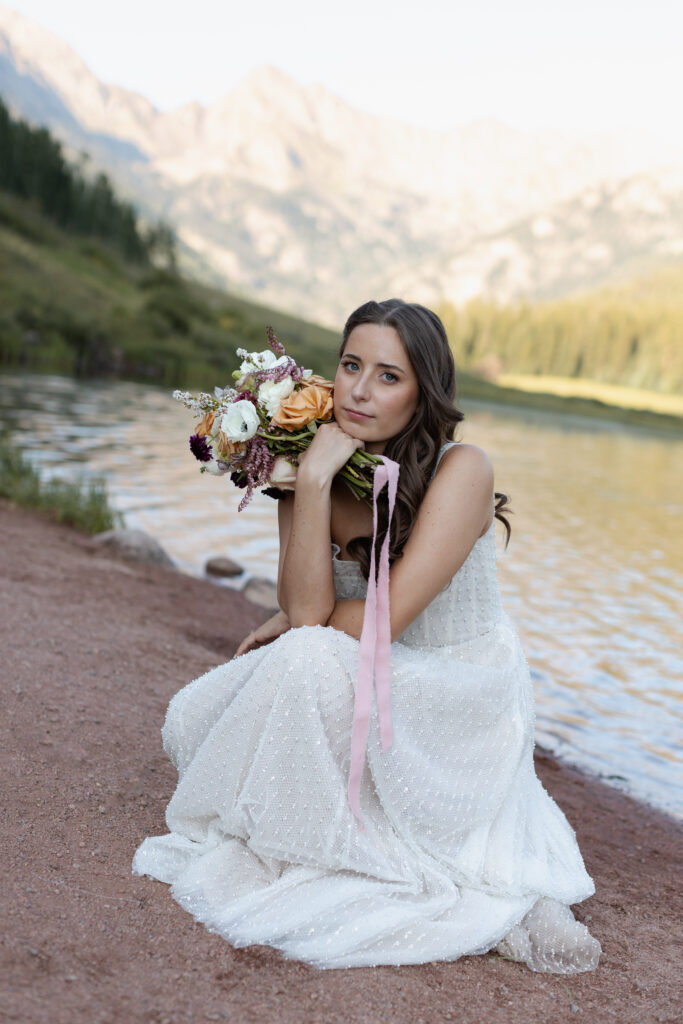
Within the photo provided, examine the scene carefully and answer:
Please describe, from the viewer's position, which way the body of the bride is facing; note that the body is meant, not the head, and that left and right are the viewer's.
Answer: facing the viewer and to the left of the viewer

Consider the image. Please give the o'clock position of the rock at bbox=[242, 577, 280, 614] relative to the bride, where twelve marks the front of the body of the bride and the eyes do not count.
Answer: The rock is roughly at 4 o'clock from the bride.

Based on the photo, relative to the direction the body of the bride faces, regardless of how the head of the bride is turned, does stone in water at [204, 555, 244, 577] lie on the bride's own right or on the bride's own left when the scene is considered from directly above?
on the bride's own right

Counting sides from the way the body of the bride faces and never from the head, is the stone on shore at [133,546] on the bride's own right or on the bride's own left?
on the bride's own right

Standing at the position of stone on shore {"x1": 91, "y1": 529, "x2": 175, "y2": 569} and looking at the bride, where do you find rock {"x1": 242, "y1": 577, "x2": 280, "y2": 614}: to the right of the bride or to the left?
left

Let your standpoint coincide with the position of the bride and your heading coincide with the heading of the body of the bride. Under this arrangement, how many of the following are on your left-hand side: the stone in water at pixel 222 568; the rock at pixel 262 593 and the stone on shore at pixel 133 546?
0

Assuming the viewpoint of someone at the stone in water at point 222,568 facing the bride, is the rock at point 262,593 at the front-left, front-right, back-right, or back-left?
front-left
